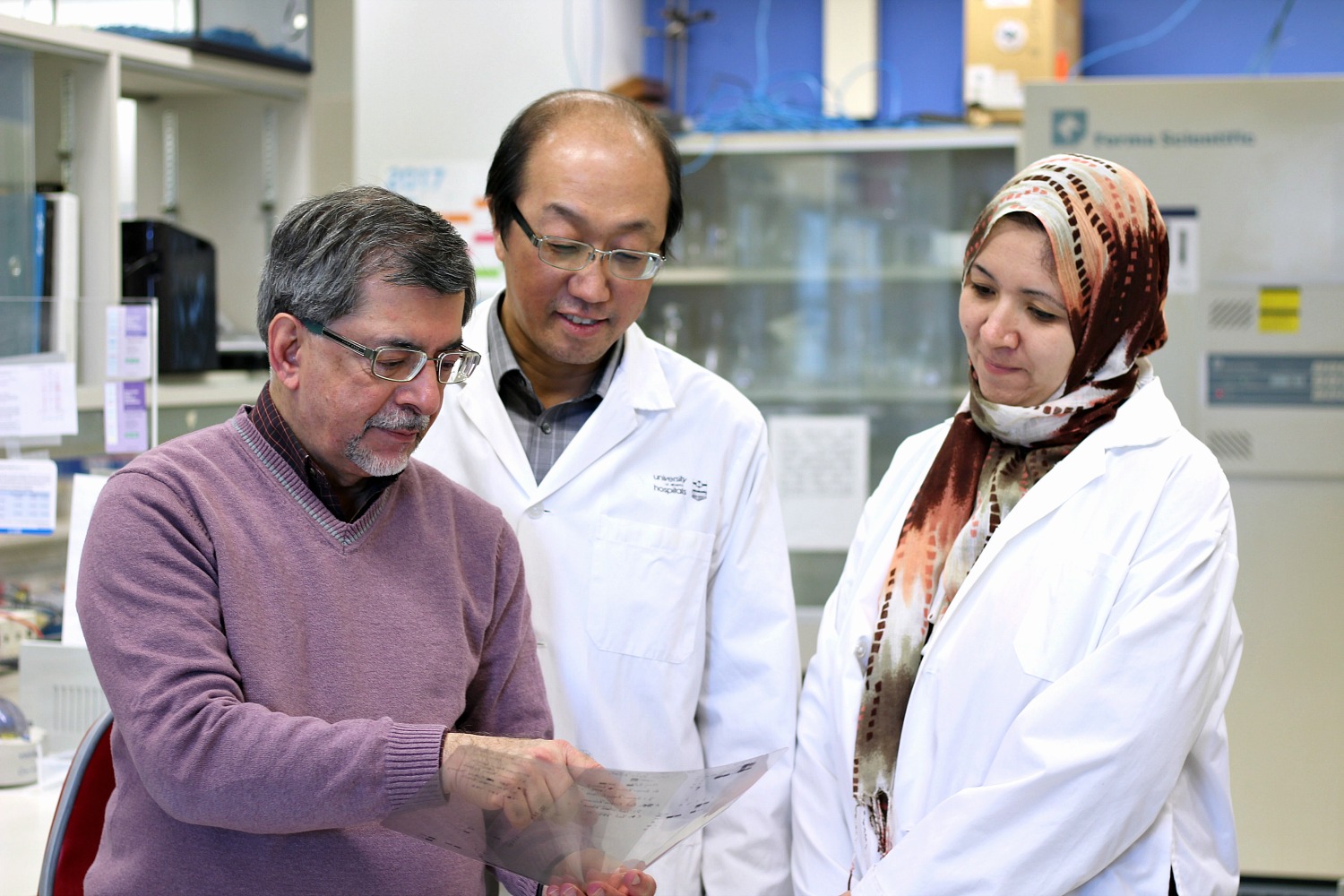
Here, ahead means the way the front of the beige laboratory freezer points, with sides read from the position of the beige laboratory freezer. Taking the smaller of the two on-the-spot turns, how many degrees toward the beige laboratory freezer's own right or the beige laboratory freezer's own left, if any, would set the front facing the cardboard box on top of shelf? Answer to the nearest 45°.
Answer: approximately 135° to the beige laboratory freezer's own right

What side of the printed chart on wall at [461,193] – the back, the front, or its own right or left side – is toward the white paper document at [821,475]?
left

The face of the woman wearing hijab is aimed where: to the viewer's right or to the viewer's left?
to the viewer's left

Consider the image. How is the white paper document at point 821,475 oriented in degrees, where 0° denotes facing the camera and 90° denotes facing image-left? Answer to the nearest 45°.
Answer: approximately 0°
